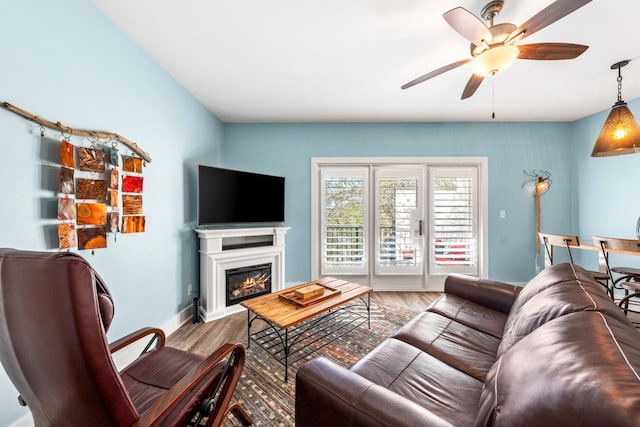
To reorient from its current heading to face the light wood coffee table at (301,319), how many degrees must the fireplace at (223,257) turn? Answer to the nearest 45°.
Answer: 0° — it already faces it

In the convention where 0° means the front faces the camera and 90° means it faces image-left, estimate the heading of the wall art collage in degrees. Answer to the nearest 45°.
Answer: approximately 315°

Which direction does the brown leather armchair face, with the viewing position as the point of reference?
facing away from the viewer and to the right of the viewer

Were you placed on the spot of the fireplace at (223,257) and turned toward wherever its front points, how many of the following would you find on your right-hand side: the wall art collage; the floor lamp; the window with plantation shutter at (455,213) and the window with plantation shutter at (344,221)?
1

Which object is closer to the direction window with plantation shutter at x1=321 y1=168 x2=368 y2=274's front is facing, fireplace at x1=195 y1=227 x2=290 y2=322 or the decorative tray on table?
the decorative tray on table

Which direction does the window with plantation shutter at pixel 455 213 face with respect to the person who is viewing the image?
facing the viewer

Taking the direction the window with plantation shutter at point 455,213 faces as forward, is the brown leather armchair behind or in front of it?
in front

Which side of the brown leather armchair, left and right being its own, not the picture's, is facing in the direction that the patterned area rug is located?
front

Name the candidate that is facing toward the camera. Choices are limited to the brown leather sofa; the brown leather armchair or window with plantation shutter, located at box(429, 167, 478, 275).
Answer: the window with plantation shutter

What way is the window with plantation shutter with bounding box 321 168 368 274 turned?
toward the camera

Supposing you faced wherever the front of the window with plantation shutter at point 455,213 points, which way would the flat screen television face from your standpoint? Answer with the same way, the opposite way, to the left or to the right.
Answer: to the left

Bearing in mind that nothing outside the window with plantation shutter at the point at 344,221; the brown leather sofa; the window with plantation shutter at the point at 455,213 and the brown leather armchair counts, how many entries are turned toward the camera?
2

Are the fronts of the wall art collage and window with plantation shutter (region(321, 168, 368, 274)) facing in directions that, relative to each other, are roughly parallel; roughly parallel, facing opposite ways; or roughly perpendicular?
roughly perpendicular

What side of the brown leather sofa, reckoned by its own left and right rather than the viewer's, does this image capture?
left

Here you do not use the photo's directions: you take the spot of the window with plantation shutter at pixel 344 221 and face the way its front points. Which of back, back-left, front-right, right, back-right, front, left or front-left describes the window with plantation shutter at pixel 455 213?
left

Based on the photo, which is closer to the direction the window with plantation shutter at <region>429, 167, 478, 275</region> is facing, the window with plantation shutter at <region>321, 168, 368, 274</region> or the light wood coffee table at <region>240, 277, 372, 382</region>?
the light wood coffee table
